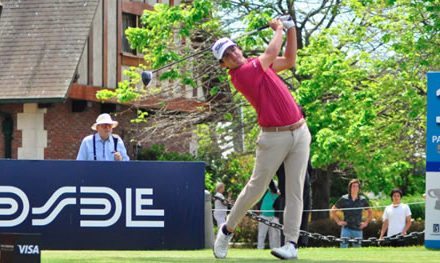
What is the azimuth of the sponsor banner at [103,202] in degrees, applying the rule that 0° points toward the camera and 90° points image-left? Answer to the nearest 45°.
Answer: approximately 0°

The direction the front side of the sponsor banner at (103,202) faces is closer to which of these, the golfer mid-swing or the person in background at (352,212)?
the golfer mid-swing

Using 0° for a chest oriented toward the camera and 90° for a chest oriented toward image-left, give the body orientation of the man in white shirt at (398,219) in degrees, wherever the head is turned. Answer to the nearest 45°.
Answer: approximately 0°

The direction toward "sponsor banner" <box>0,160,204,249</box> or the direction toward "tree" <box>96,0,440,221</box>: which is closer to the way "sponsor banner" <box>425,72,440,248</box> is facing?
the sponsor banner

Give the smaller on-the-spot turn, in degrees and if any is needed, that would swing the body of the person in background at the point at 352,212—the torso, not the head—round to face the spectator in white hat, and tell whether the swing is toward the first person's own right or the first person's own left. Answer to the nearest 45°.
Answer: approximately 45° to the first person's own right

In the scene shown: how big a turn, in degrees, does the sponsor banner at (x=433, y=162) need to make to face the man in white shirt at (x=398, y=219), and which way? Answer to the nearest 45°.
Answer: approximately 180°
